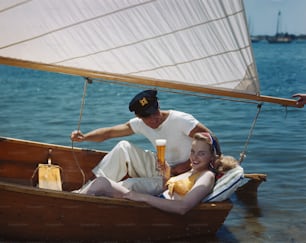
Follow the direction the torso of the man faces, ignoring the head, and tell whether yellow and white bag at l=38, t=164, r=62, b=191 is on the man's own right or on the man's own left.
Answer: on the man's own right

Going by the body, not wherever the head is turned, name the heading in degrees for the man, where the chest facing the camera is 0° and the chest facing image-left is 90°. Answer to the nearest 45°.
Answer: approximately 45°

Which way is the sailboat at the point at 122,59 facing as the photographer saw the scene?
facing to the left of the viewer
